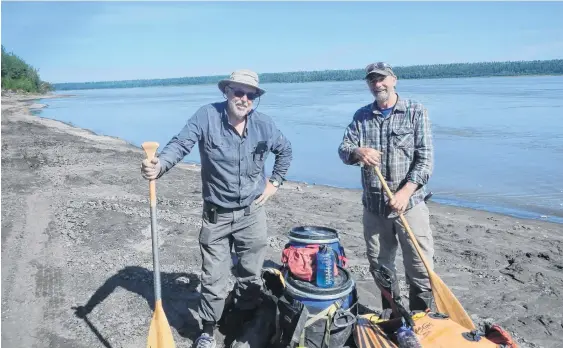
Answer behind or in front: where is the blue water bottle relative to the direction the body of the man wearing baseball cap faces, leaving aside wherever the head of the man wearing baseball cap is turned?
in front

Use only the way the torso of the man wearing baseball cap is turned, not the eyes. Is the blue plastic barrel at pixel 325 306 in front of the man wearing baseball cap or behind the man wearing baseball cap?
in front

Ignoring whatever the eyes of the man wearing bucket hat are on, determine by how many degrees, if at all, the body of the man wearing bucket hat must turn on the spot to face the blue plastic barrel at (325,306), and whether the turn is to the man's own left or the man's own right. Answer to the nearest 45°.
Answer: approximately 45° to the man's own left

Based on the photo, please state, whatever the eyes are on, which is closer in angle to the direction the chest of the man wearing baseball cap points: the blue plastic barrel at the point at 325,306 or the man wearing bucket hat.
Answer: the blue plastic barrel

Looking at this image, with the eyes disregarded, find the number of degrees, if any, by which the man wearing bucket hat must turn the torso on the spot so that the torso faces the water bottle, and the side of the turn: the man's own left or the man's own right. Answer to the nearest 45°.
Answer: approximately 45° to the man's own left

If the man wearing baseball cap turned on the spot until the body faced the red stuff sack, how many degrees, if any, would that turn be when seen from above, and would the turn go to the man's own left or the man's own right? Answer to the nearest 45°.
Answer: approximately 45° to the man's own right

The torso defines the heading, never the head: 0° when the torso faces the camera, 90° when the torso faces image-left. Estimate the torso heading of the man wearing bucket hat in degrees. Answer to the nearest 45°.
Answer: approximately 0°

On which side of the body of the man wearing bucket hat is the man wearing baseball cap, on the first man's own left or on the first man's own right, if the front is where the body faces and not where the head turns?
on the first man's own left

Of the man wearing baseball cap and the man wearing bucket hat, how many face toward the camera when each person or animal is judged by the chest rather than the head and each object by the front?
2
